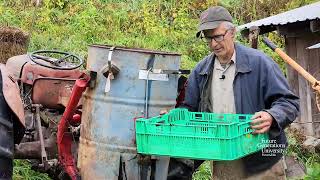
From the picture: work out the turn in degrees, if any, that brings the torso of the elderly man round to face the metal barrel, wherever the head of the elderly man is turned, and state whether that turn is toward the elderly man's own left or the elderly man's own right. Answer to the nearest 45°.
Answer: approximately 45° to the elderly man's own right

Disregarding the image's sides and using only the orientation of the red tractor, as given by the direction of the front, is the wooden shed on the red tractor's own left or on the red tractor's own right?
on the red tractor's own right

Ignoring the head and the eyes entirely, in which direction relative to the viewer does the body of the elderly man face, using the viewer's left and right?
facing the viewer and to the left of the viewer

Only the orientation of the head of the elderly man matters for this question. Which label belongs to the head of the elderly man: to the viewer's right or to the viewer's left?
to the viewer's left

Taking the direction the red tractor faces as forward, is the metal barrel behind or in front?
behind

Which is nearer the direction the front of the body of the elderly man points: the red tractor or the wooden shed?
the red tractor

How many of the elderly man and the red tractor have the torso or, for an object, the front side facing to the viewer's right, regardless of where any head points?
0
